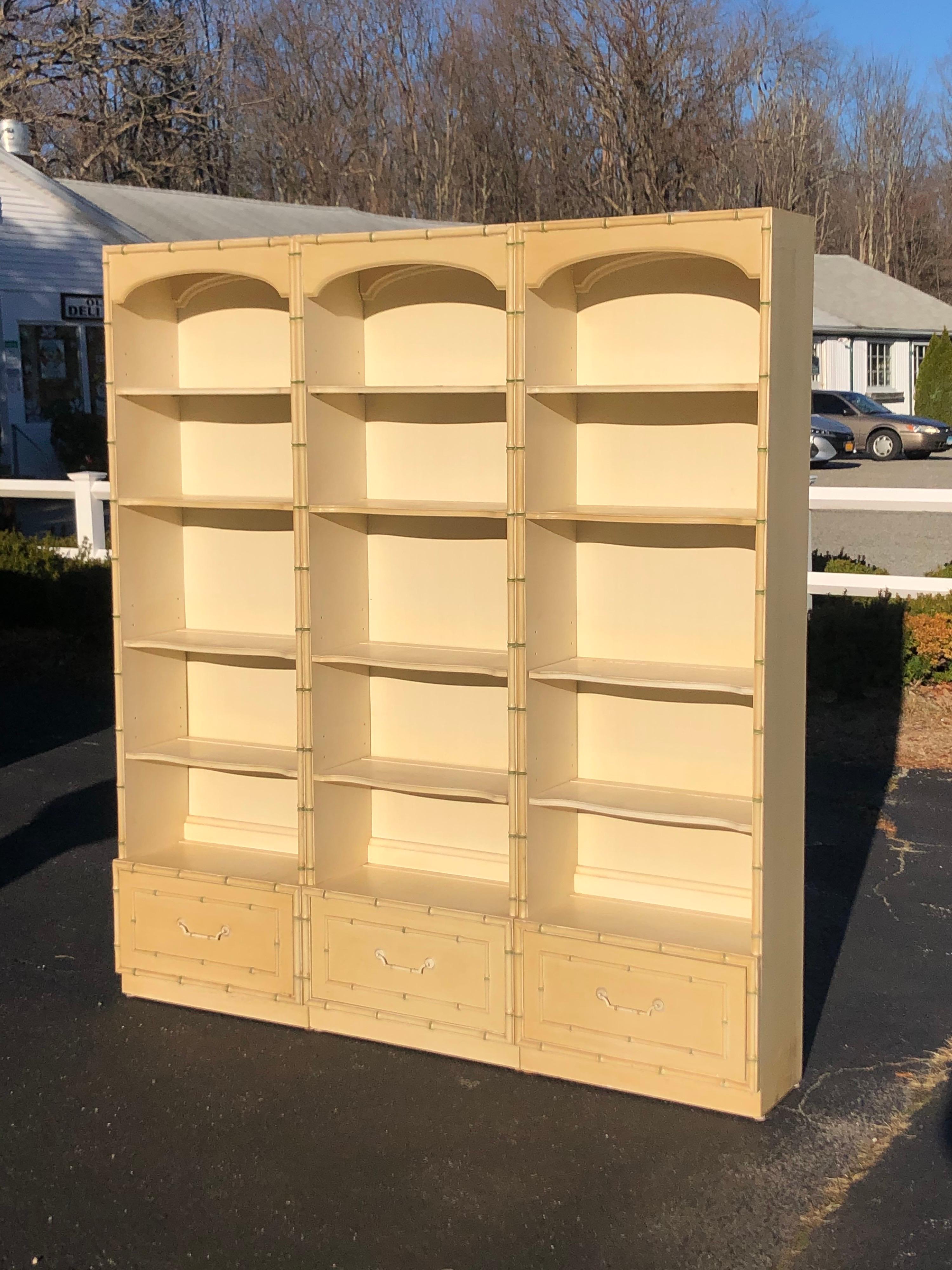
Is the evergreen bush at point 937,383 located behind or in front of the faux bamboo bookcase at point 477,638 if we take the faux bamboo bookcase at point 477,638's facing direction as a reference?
behind

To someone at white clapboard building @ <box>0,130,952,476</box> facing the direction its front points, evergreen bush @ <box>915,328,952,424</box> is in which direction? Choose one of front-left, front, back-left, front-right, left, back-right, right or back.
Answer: back-left

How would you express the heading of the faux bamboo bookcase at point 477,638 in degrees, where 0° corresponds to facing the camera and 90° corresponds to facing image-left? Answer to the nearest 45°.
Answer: approximately 45°

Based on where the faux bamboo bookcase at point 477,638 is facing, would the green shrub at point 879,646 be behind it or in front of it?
behind

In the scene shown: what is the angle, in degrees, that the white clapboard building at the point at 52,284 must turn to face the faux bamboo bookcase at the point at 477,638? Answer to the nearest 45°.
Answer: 0° — it already faces it

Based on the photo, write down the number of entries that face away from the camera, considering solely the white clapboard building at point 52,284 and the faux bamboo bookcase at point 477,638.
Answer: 0

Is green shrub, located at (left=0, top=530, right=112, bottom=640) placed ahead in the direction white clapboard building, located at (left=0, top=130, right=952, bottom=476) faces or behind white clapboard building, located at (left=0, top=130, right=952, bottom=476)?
ahead

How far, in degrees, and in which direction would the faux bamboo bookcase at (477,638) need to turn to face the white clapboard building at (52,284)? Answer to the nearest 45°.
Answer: approximately 135° to its right
